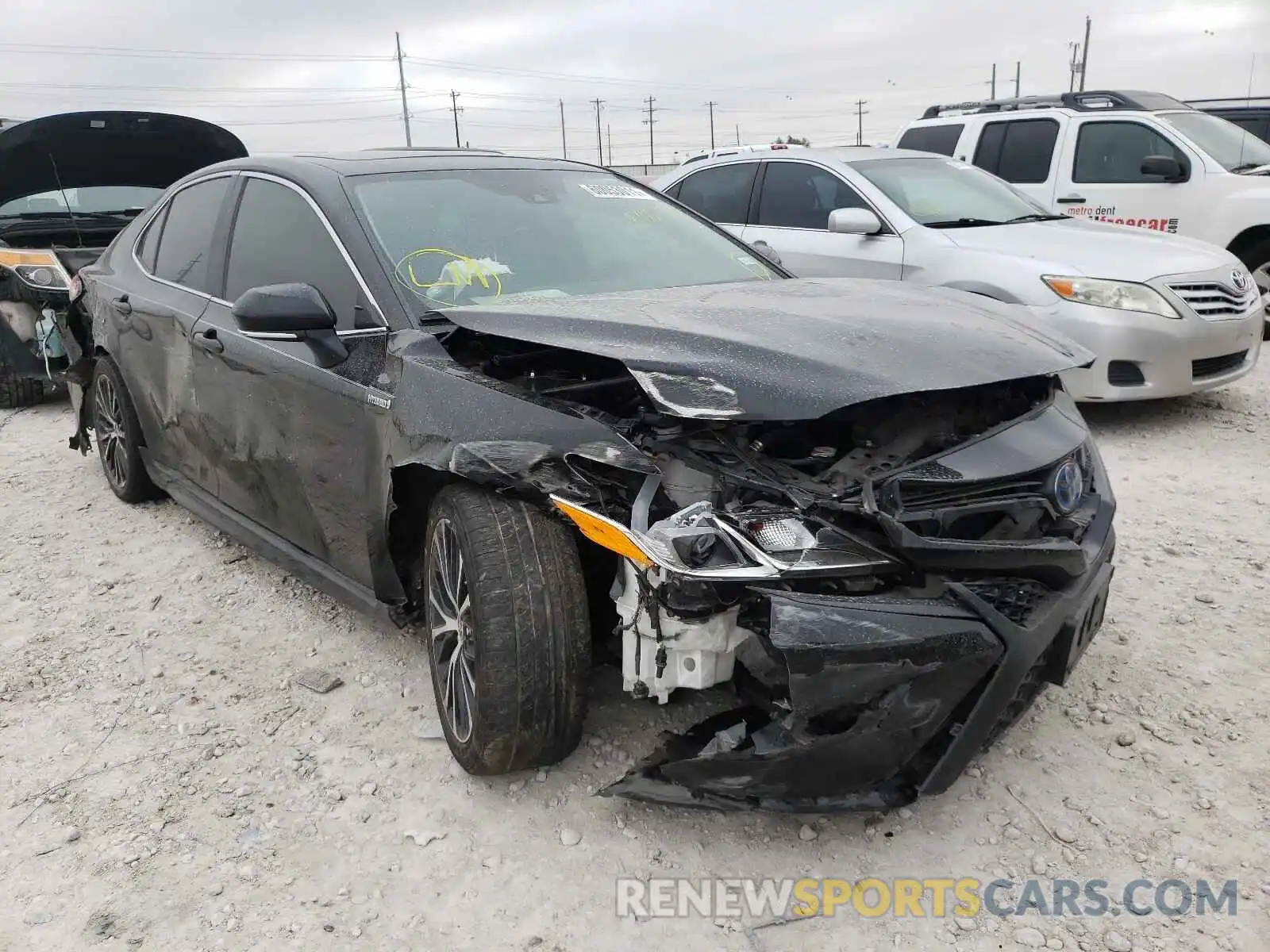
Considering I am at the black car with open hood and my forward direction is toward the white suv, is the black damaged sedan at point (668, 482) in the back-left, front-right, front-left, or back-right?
front-right

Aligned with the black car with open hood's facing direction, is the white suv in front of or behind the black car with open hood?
in front

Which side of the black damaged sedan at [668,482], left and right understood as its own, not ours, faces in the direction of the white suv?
left

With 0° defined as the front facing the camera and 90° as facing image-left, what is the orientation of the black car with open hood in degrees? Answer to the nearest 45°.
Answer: approximately 315°

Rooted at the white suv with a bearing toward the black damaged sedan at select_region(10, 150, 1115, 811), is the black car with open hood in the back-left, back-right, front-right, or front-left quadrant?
front-right

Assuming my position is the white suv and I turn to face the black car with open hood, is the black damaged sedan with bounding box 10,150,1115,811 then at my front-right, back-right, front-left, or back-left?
front-left

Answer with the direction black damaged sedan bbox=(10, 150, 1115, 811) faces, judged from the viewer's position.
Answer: facing the viewer and to the right of the viewer

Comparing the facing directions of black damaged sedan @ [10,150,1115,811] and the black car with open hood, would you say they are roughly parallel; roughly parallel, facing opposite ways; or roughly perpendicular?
roughly parallel

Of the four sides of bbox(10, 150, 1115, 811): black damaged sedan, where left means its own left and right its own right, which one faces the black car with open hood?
back

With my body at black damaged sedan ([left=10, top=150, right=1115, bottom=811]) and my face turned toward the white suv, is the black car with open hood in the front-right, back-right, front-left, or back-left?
front-left

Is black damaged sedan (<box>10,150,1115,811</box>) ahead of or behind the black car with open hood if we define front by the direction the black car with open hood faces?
ahead
